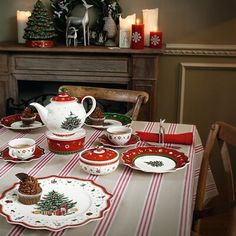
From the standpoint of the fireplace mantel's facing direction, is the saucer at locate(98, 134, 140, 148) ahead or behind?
ahead

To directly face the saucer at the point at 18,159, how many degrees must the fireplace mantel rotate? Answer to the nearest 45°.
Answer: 0° — it already faces it

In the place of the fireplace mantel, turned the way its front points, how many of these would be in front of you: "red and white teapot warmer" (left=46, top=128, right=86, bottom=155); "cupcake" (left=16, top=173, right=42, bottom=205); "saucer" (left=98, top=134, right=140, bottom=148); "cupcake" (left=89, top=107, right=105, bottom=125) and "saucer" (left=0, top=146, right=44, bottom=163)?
5
